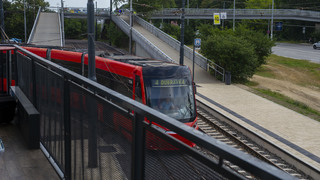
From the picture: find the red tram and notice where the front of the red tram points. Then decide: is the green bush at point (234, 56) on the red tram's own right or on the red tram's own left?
on the red tram's own left

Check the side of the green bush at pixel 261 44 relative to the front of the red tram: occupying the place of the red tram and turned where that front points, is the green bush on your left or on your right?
on your left

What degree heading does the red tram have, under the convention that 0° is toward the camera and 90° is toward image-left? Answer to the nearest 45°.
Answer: approximately 315°
